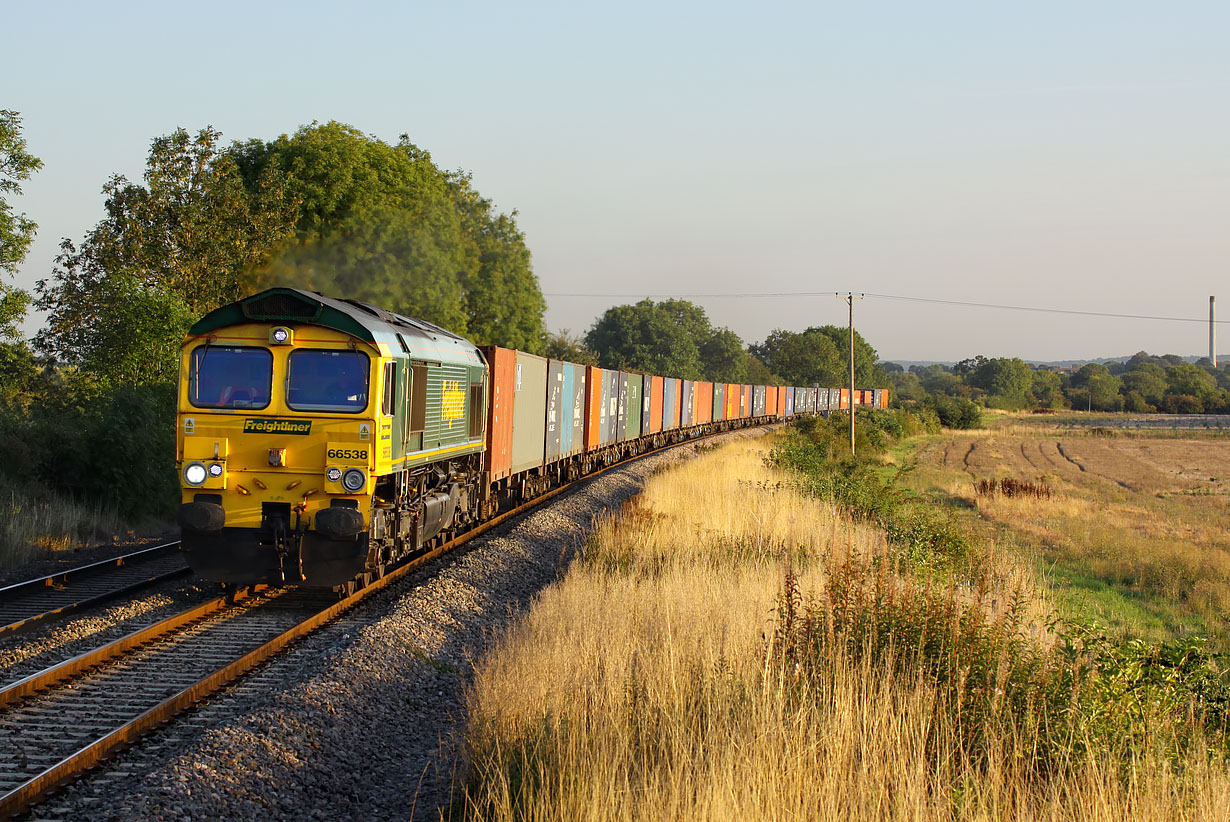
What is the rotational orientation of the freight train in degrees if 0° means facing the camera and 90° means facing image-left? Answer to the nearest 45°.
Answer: approximately 0°

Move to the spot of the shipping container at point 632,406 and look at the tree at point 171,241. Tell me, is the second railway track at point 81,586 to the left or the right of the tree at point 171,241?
left
